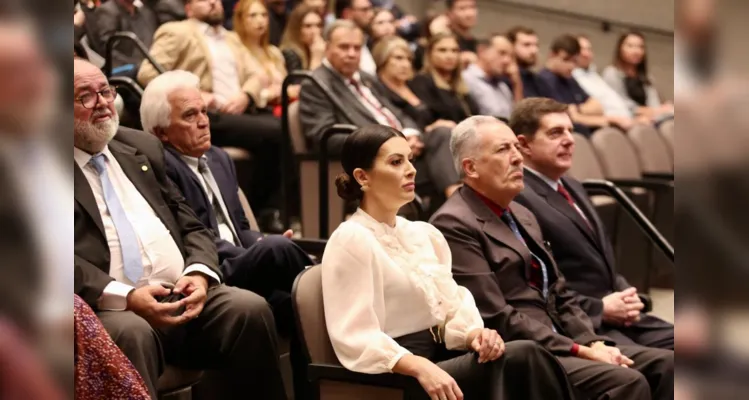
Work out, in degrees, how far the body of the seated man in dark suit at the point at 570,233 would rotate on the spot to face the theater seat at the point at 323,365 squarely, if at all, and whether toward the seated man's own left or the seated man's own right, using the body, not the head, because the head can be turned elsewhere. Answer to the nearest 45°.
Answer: approximately 90° to the seated man's own right

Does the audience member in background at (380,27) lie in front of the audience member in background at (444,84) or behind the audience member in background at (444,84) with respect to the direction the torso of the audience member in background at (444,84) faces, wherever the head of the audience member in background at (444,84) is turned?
behind

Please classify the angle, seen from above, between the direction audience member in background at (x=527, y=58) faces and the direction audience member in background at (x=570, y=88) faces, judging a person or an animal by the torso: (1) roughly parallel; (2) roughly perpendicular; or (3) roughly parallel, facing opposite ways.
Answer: roughly parallel

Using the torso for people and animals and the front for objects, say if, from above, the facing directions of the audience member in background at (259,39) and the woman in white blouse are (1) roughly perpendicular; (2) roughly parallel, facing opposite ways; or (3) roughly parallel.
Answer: roughly parallel

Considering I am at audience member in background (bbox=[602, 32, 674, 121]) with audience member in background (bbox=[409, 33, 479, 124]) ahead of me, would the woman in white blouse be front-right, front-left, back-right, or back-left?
front-left

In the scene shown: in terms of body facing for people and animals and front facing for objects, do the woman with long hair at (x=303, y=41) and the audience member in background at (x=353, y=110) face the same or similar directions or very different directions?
same or similar directions

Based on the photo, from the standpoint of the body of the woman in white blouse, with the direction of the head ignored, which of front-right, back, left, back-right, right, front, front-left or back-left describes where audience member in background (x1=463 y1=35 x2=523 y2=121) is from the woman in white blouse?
back-left

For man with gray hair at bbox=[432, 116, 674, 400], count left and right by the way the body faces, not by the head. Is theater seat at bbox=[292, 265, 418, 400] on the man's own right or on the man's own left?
on the man's own right

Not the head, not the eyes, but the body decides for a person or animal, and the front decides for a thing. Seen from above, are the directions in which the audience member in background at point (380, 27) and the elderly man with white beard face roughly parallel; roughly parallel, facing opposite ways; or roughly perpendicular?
roughly parallel
